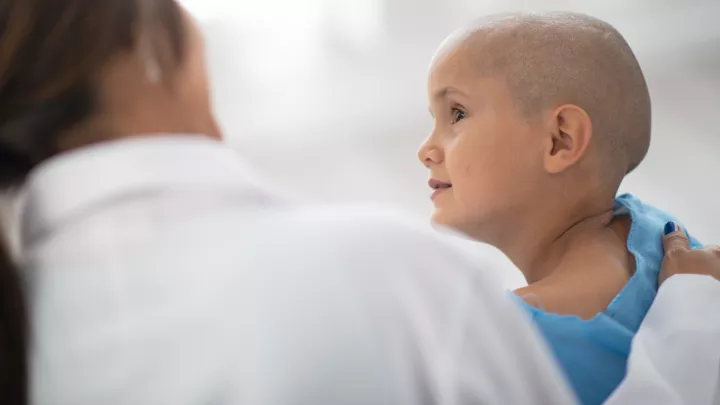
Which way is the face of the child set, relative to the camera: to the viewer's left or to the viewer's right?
to the viewer's left

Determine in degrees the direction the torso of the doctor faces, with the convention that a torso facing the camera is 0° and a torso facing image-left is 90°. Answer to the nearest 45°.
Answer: approximately 225°
